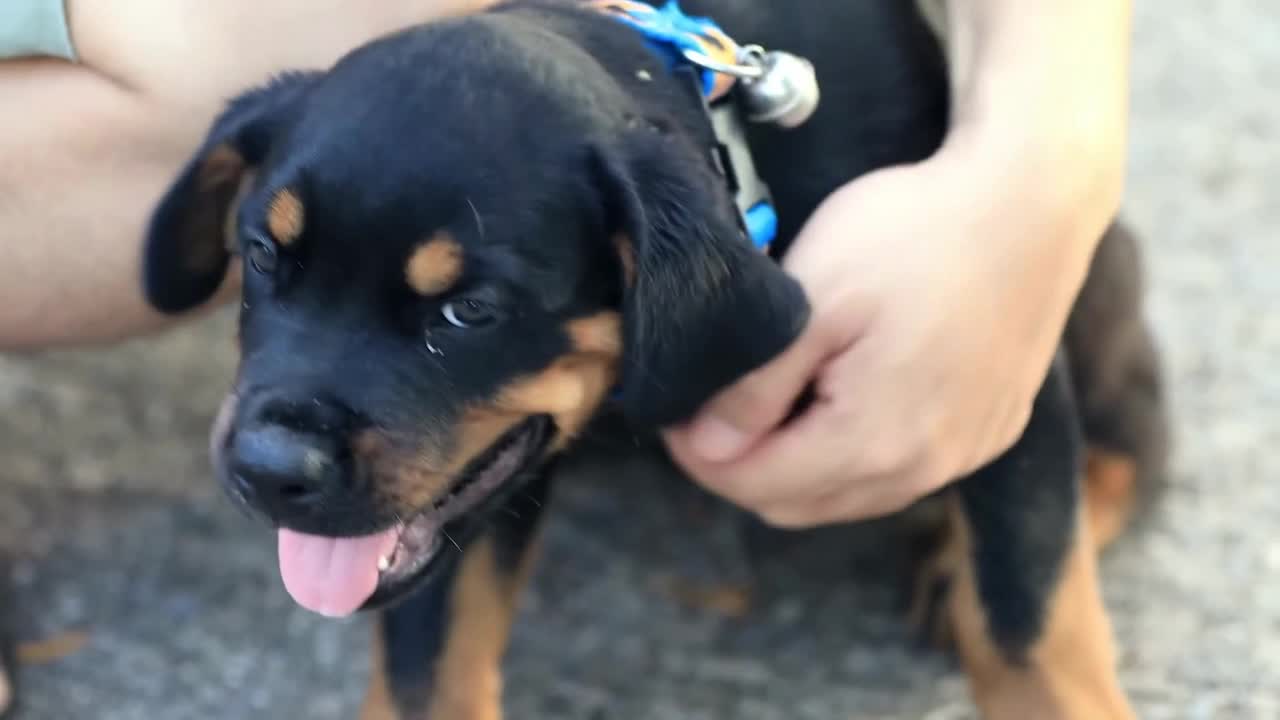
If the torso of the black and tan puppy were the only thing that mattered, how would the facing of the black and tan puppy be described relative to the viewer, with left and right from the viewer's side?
facing the viewer and to the left of the viewer
